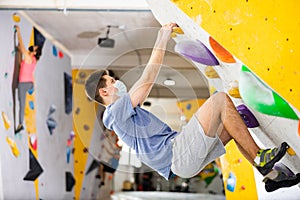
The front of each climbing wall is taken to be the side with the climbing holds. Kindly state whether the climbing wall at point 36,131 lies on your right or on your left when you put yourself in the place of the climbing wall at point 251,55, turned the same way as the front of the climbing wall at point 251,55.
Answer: on your right

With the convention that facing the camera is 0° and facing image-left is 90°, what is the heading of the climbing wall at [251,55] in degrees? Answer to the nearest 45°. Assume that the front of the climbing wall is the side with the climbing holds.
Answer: approximately 45°

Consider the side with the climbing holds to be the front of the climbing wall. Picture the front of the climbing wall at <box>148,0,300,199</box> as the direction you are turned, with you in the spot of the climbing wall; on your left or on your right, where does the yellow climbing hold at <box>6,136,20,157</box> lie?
on your right
